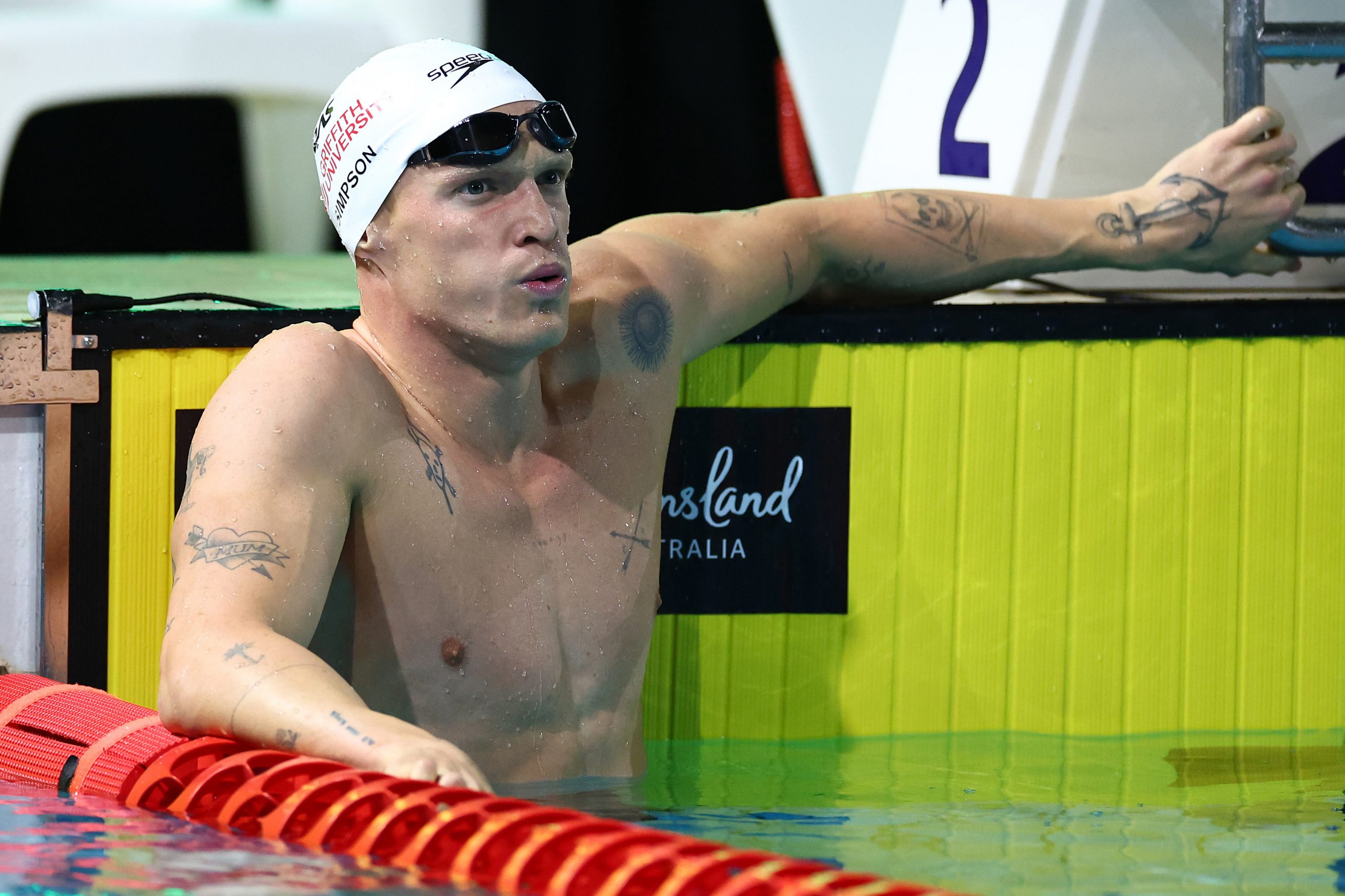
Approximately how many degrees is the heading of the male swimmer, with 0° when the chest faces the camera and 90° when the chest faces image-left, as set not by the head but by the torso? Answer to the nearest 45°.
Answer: approximately 315°
